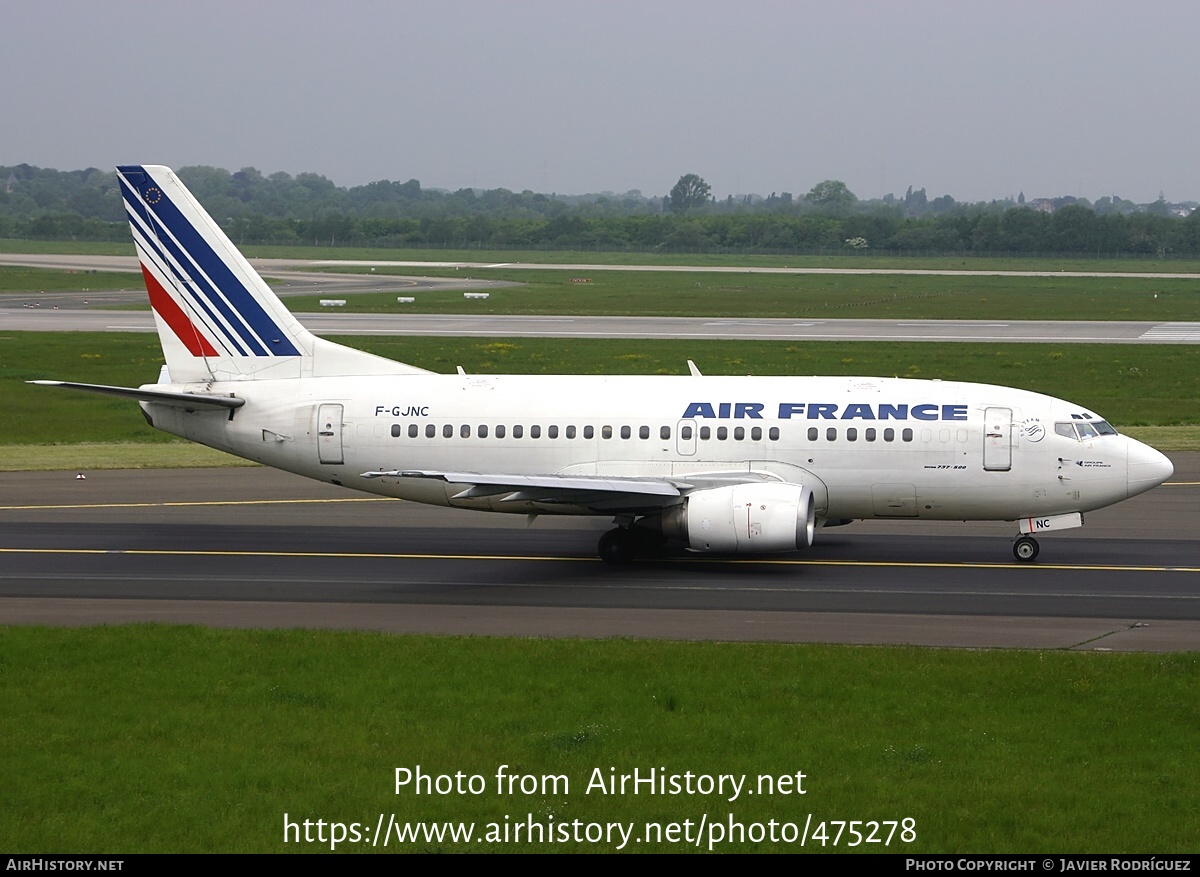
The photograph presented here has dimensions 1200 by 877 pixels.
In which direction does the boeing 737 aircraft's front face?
to the viewer's right
